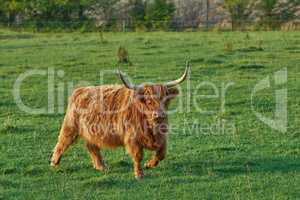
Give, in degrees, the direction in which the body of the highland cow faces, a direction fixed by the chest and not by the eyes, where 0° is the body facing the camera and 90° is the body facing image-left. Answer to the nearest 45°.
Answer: approximately 315°
